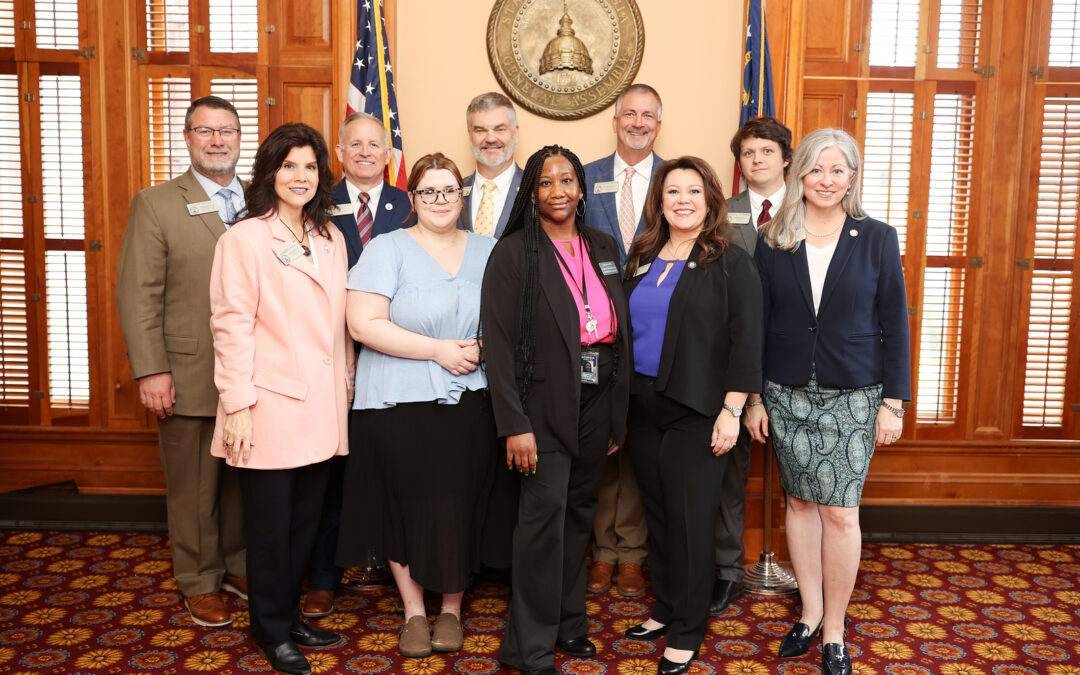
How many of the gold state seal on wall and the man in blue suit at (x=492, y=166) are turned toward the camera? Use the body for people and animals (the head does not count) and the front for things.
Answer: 2

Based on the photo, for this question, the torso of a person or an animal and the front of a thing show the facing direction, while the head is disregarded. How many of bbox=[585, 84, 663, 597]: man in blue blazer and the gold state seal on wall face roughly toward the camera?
2

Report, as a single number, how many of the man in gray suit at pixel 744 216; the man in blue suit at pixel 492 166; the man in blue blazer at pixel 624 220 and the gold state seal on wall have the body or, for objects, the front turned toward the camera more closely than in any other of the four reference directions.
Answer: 4

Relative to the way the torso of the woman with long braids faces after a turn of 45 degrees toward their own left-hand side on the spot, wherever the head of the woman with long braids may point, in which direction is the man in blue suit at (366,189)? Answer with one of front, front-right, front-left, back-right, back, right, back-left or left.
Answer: back-left

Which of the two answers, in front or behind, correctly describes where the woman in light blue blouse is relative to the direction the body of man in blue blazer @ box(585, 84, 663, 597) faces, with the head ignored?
in front

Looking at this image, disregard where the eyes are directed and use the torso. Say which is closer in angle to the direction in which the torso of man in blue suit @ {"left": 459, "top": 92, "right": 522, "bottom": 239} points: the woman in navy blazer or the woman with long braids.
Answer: the woman with long braids

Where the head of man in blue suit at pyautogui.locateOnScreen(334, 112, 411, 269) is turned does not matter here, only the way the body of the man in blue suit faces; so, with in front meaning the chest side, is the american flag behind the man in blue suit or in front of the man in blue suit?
behind

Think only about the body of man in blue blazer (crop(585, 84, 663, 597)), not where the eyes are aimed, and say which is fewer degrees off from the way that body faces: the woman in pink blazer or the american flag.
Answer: the woman in pink blazer

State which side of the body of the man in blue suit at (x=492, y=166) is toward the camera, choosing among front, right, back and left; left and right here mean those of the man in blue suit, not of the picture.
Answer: front

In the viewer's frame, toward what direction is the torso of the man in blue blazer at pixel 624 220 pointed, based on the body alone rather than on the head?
toward the camera

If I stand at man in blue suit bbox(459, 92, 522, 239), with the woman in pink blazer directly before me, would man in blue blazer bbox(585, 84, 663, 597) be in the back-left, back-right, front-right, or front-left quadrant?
back-left

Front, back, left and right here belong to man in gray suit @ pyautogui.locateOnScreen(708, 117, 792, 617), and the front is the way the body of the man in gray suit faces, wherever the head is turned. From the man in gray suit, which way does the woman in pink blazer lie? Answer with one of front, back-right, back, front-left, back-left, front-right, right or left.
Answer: front-right

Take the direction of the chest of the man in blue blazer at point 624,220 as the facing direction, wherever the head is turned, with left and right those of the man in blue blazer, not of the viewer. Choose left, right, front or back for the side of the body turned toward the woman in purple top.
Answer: front

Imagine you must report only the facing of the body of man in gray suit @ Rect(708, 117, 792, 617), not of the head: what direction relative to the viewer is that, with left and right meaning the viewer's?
facing the viewer
